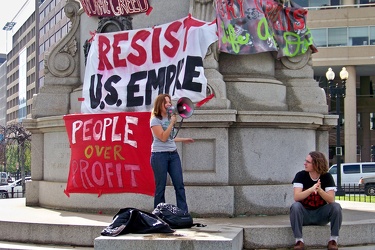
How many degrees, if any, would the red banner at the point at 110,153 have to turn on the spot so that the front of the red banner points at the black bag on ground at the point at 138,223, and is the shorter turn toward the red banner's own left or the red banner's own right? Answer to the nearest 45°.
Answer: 0° — it already faces it

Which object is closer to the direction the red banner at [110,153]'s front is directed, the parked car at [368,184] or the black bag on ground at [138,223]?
the black bag on ground

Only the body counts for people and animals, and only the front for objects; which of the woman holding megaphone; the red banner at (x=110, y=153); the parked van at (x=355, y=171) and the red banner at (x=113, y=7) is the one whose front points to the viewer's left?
the parked van

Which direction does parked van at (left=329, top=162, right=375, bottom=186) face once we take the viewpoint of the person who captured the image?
facing to the left of the viewer

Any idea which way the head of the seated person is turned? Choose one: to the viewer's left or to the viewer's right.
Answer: to the viewer's left

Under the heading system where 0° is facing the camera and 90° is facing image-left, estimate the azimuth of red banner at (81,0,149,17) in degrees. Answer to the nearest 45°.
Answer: approximately 0°

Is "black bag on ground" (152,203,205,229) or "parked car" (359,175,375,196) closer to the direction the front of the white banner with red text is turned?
the black bag on ground

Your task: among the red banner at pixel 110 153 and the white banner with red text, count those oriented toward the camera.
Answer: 2

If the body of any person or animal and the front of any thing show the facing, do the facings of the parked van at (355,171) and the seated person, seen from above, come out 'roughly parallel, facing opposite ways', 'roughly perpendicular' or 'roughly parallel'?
roughly perpendicular
